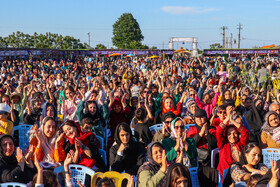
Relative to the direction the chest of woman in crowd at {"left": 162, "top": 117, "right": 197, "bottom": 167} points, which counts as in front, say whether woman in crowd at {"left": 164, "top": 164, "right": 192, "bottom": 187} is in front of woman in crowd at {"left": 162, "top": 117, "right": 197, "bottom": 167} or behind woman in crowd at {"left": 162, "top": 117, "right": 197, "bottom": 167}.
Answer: in front

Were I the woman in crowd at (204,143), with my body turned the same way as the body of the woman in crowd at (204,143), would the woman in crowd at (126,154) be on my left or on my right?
on my right

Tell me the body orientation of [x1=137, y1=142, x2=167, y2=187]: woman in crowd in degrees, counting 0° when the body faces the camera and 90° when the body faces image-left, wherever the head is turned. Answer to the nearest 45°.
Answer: approximately 315°

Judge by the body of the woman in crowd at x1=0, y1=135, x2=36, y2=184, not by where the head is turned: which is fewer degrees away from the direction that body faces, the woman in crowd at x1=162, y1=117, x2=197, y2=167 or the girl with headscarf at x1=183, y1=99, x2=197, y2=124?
the woman in crowd

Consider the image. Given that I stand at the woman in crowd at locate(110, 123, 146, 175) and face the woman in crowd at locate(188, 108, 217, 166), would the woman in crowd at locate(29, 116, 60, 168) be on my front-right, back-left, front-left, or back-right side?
back-left

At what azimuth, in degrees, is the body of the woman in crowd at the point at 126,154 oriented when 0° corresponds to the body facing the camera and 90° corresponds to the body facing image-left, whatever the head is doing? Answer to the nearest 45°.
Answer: approximately 0°
